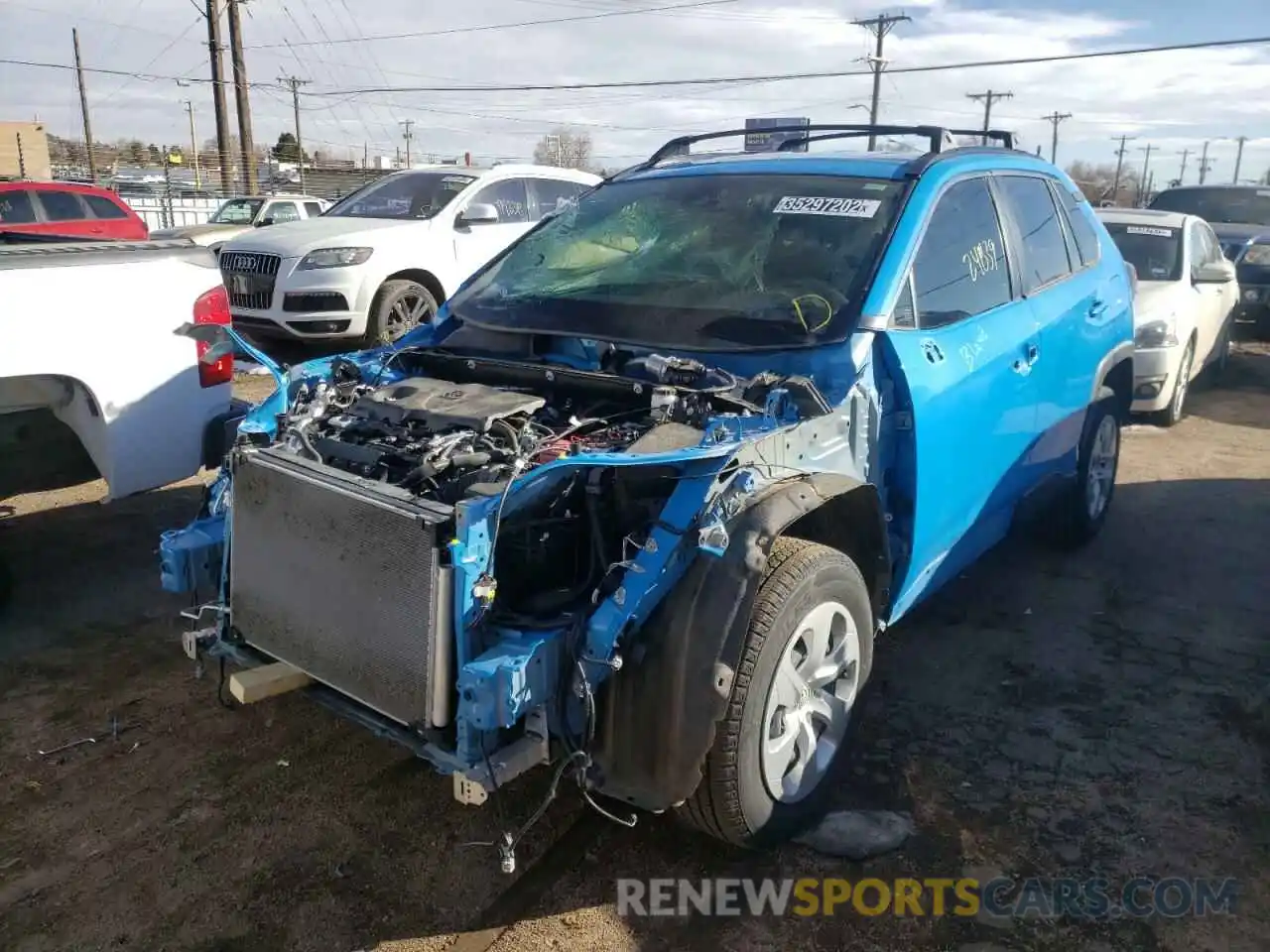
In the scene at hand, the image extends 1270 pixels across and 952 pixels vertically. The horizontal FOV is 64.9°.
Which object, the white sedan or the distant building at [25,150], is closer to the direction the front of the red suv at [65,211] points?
the distant building

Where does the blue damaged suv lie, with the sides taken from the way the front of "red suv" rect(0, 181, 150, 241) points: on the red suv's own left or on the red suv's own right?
on the red suv's own left

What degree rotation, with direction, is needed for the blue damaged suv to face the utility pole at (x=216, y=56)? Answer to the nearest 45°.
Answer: approximately 90° to its right

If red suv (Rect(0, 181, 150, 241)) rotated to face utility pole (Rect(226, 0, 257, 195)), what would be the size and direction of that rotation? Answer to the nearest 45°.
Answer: approximately 90° to its right

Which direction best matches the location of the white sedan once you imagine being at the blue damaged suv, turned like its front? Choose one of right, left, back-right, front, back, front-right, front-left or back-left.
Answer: back

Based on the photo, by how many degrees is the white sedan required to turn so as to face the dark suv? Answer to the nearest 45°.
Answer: approximately 135° to its right

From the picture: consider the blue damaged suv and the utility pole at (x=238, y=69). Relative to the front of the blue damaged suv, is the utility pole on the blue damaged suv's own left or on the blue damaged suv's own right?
on the blue damaged suv's own right

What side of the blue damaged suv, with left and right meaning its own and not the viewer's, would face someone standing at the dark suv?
back

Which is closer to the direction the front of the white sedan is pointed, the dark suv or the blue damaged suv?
the blue damaged suv

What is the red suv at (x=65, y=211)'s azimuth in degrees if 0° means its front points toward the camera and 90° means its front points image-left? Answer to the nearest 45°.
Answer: approximately 90°

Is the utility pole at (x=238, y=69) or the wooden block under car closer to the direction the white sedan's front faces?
the wooden block under car
